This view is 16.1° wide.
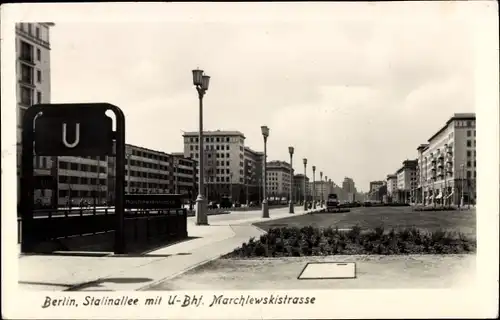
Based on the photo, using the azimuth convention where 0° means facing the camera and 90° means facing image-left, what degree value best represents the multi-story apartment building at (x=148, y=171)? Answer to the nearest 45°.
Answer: approximately 315°
